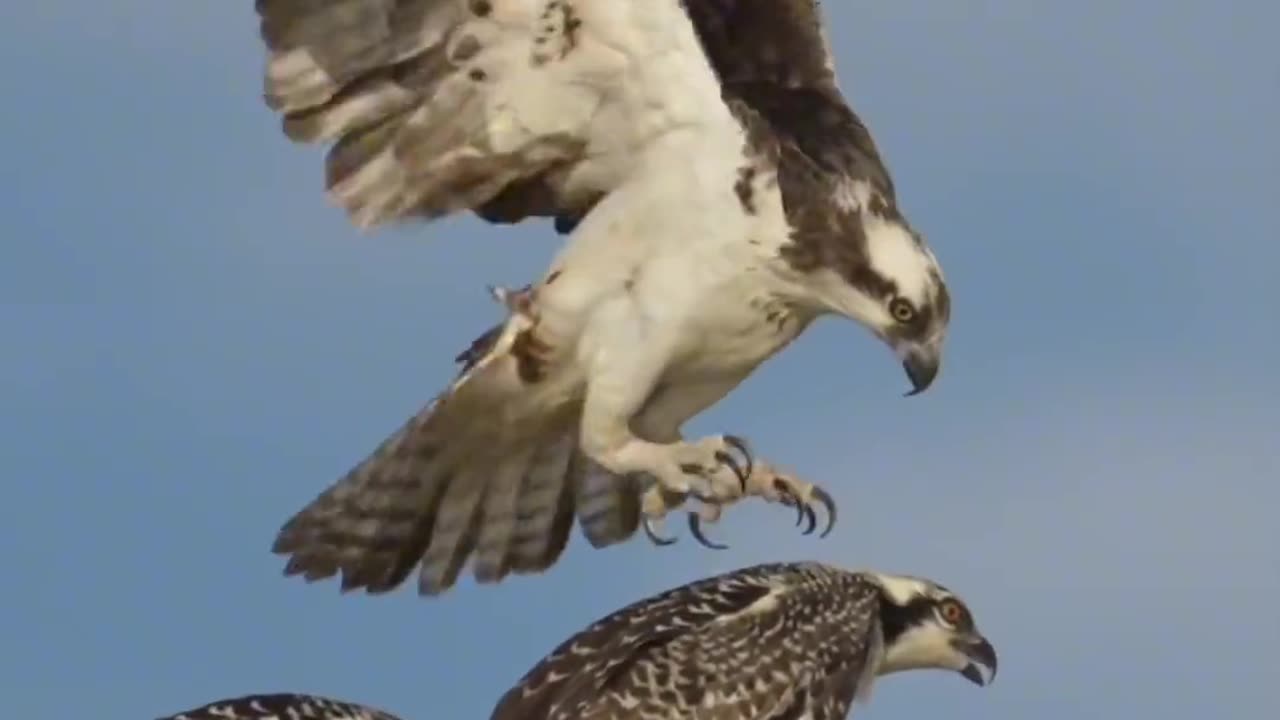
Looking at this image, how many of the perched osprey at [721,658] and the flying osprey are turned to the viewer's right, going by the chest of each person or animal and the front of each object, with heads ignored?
2

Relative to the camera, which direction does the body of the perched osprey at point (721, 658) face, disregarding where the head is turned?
to the viewer's right

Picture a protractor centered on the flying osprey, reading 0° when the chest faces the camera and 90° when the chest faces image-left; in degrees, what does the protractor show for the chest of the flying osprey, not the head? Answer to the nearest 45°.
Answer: approximately 270°

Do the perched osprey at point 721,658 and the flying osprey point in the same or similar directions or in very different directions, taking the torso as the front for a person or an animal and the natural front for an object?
same or similar directions
